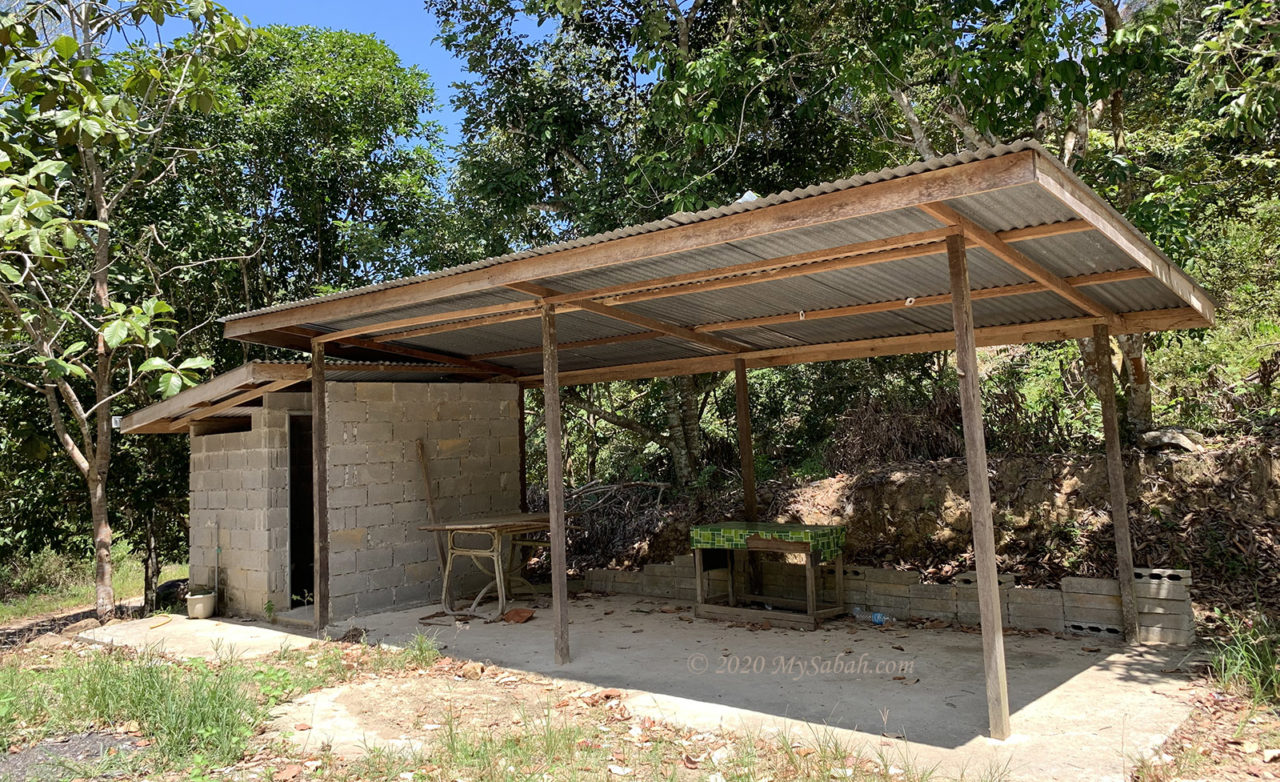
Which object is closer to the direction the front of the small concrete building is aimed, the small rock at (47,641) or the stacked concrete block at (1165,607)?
the small rock

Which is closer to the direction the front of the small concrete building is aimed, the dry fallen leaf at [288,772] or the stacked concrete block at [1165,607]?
the dry fallen leaf

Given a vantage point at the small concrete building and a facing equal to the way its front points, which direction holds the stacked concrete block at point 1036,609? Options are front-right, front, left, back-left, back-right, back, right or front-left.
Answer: left

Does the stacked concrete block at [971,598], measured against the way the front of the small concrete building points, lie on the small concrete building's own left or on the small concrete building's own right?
on the small concrete building's own left

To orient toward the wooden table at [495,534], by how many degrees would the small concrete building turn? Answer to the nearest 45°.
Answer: approximately 90° to its left

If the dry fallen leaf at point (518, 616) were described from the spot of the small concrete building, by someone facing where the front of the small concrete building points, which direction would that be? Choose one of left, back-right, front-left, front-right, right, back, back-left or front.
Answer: left

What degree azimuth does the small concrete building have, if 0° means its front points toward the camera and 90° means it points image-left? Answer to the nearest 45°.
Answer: approximately 45°
